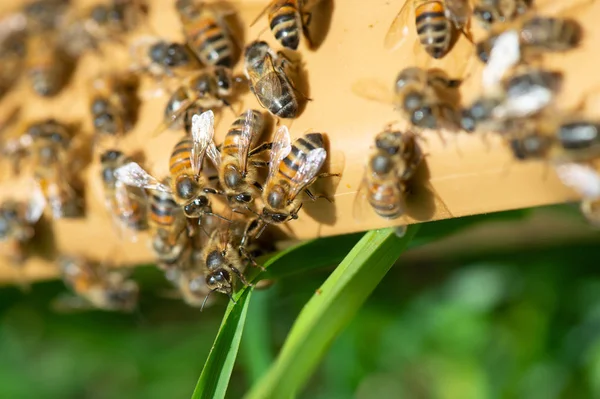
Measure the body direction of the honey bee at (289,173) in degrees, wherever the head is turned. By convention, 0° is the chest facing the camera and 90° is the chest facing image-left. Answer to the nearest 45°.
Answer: approximately 45°

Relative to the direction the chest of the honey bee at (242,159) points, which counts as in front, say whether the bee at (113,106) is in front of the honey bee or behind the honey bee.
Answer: behind

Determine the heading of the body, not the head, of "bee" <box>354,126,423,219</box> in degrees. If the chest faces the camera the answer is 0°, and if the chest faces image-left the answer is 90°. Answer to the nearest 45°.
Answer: approximately 180°

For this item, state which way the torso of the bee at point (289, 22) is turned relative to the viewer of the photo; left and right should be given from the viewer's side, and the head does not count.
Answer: facing away from the viewer

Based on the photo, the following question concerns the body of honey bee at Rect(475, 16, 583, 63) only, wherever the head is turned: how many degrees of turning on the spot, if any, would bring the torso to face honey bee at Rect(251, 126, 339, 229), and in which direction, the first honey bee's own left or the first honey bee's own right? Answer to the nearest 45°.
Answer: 0° — it already faces it

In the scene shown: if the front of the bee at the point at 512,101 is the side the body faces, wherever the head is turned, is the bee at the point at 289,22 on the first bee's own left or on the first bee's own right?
on the first bee's own right
